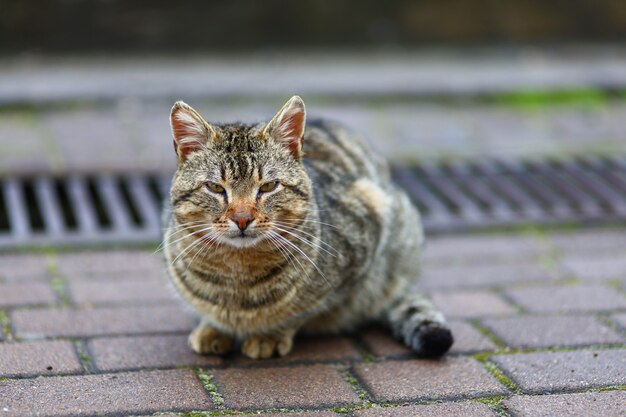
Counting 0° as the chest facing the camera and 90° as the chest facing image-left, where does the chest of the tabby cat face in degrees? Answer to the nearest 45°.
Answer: approximately 45°

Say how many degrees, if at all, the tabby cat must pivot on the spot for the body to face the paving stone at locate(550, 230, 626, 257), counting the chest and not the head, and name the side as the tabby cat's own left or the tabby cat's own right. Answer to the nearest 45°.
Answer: approximately 180°

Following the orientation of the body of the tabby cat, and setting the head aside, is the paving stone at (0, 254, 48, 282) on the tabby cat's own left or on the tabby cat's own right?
on the tabby cat's own right

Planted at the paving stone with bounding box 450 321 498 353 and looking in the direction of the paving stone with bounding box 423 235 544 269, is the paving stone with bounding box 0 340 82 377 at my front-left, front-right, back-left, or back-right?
back-left

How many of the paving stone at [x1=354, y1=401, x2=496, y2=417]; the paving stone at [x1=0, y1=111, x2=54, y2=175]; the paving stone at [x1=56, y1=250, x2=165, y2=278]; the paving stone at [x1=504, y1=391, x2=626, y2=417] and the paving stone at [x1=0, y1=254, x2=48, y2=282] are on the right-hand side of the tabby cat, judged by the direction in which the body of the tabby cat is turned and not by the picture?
3

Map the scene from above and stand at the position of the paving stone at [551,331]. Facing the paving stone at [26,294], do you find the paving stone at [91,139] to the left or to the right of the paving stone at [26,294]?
right

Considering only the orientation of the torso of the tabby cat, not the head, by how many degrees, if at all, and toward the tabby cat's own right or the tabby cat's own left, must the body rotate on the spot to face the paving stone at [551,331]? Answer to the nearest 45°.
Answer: approximately 135° to the tabby cat's own left

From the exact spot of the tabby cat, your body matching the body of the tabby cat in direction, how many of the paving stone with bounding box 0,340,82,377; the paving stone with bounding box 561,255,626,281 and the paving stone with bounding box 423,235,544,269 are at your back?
2

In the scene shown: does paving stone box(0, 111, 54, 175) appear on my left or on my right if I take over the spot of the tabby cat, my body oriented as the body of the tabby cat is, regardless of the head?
on my right

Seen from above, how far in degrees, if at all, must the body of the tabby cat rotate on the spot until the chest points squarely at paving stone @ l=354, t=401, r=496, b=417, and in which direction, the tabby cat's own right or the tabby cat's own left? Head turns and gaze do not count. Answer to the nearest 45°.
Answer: approximately 90° to the tabby cat's own left

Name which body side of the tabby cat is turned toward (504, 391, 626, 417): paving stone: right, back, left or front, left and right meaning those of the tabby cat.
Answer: left

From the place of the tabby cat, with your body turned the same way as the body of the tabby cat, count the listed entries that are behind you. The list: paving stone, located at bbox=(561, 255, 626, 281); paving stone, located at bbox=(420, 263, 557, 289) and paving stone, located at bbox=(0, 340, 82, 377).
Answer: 2

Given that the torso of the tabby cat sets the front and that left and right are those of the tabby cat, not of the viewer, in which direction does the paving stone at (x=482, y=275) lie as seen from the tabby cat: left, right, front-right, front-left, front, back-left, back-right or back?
back

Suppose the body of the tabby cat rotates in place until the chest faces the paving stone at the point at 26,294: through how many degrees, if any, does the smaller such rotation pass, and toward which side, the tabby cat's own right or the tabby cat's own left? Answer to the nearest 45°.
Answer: approximately 90° to the tabby cat's own right

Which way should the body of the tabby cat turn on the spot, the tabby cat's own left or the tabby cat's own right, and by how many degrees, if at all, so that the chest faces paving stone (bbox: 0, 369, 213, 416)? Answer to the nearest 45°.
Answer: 0° — it already faces it
